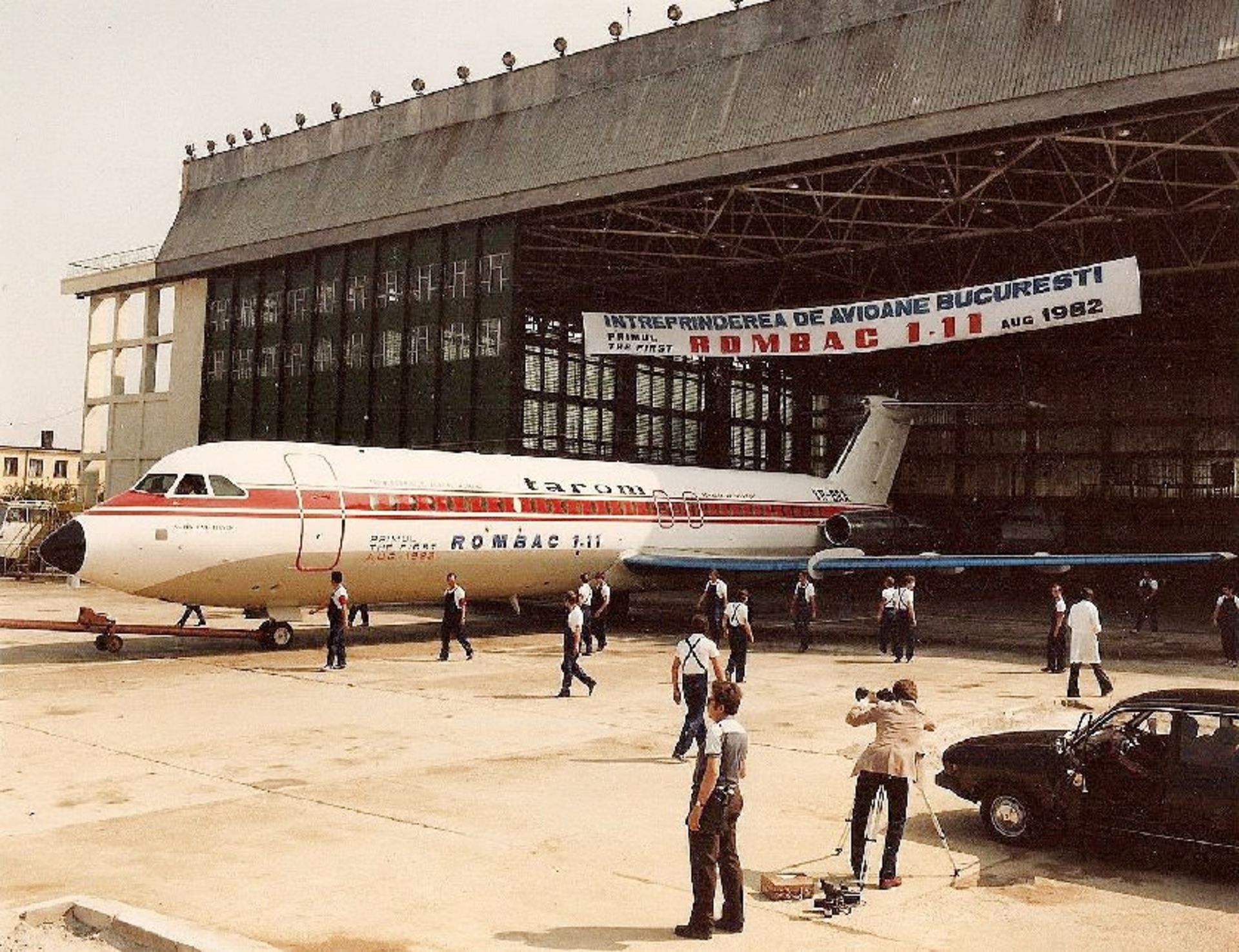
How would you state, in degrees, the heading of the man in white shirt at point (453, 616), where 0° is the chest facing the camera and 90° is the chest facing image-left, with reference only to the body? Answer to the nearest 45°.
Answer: approximately 45°

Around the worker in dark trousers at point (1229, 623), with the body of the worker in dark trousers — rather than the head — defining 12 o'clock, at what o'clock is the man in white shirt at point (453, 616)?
The man in white shirt is roughly at 2 o'clock from the worker in dark trousers.

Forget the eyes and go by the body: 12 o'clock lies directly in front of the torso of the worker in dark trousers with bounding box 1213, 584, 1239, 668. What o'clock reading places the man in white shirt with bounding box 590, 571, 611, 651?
The man in white shirt is roughly at 2 o'clock from the worker in dark trousers.

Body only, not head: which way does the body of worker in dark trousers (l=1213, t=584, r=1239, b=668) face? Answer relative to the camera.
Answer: toward the camera

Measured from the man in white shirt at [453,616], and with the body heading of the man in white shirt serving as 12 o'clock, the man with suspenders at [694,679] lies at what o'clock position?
The man with suspenders is roughly at 10 o'clock from the man in white shirt.

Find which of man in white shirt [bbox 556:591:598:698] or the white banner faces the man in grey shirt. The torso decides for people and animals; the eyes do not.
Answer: the white banner

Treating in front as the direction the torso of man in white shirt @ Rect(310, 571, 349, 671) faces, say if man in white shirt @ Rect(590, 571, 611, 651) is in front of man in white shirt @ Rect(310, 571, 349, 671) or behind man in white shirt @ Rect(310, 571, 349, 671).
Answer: behind

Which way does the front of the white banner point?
toward the camera
